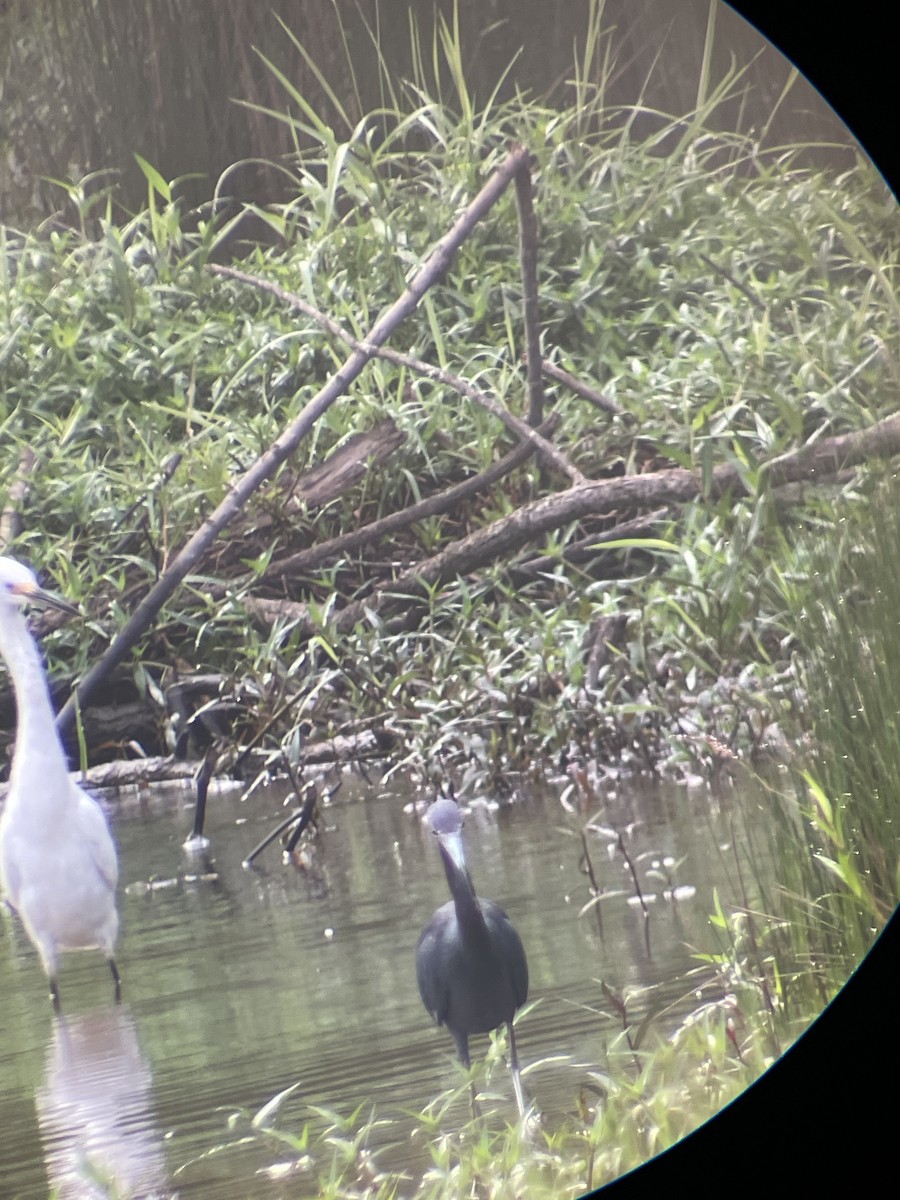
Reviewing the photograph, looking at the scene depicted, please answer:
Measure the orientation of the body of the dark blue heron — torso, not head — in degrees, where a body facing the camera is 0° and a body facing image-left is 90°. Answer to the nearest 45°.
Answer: approximately 0°
